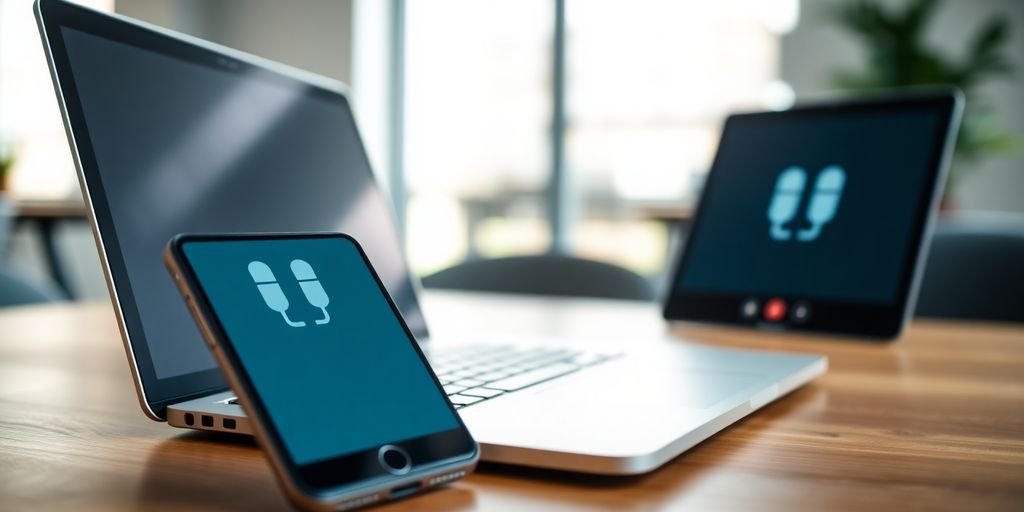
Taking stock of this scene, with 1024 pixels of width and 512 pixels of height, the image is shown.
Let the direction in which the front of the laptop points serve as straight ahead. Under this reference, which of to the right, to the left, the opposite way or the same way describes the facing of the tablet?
to the right

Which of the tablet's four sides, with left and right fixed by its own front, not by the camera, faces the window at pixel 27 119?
right

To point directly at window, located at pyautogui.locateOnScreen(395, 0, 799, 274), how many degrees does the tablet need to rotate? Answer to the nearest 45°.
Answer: approximately 135° to its right

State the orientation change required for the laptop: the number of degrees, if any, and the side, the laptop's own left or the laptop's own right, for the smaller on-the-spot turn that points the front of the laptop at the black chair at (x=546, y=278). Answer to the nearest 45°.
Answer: approximately 135° to the laptop's own left

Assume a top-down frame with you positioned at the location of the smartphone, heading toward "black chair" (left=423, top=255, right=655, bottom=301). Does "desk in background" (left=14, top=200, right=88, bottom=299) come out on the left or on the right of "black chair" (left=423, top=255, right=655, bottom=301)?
left

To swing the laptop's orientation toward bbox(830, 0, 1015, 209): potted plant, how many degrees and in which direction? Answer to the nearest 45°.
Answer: approximately 90° to its left

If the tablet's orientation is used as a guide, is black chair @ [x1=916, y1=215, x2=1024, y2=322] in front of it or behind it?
behind

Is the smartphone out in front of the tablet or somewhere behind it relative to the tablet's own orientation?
in front

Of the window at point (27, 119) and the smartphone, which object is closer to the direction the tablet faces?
the smartphone

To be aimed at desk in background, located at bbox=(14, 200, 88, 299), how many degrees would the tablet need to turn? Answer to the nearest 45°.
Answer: approximately 90° to its right

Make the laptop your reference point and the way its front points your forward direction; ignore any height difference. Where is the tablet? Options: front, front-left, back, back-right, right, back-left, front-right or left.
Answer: left

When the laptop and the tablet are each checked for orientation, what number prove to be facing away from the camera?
0

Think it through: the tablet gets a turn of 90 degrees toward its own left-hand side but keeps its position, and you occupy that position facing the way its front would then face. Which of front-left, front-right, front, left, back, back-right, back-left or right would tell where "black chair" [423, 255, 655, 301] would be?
back

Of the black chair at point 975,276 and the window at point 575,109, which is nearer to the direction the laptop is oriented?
the black chair
